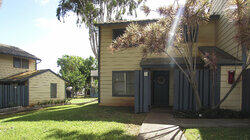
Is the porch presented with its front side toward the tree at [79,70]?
no

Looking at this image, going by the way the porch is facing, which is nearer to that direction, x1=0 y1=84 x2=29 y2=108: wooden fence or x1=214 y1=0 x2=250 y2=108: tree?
the tree

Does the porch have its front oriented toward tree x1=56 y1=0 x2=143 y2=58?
no

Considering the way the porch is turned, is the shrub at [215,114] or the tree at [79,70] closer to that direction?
the shrub

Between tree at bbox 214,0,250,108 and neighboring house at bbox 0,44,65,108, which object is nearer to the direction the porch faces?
the tree

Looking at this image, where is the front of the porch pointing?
toward the camera

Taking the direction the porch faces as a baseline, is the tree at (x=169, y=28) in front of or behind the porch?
in front

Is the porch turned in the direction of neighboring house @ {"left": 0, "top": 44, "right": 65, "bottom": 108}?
no
